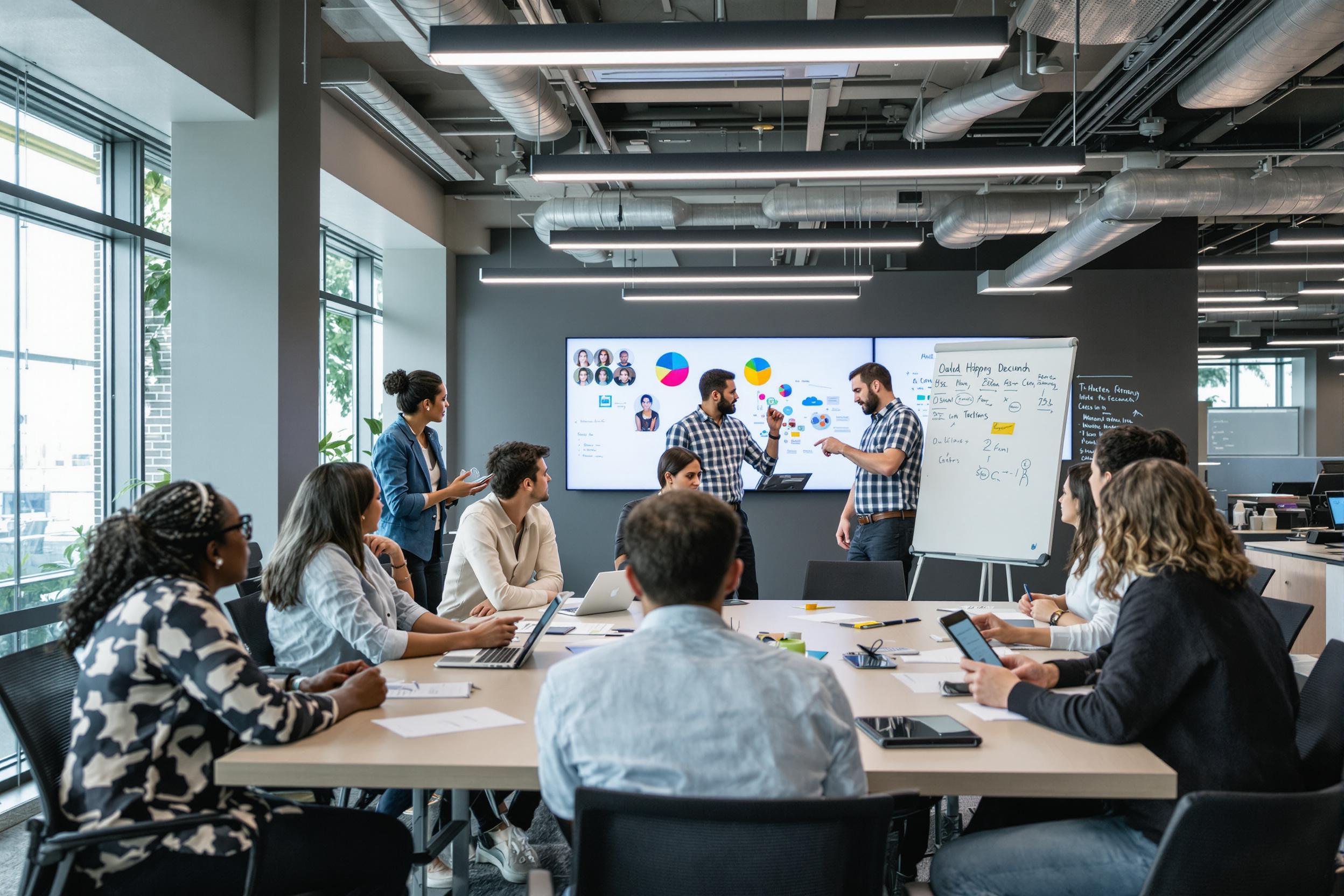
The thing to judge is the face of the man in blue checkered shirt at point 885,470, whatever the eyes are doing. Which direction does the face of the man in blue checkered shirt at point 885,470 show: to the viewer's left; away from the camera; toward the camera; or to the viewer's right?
to the viewer's left

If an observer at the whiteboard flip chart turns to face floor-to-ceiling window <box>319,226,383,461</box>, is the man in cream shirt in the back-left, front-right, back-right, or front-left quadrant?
front-left

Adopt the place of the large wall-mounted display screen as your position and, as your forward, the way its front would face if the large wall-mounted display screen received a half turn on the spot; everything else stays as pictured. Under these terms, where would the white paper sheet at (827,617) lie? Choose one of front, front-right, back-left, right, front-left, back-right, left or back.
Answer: back

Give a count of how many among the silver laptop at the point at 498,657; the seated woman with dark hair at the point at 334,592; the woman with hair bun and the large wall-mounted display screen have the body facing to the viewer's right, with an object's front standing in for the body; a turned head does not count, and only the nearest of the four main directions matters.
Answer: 2

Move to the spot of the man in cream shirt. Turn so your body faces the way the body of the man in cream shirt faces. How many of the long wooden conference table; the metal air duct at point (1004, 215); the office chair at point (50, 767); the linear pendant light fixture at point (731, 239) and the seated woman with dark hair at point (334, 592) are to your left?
2

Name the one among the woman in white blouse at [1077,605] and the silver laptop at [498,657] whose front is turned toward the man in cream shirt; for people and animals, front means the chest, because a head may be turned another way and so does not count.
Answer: the woman in white blouse

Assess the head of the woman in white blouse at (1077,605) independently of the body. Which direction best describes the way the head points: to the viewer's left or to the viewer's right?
to the viewer's left

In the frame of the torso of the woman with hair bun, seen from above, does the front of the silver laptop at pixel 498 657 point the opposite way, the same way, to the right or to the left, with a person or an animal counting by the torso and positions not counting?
the opposite way

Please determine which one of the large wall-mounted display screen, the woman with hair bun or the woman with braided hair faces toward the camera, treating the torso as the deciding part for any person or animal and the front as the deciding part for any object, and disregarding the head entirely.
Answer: the large wall-mounted display screen

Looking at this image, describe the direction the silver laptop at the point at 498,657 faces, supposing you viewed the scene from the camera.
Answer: facing to the left of the viewer

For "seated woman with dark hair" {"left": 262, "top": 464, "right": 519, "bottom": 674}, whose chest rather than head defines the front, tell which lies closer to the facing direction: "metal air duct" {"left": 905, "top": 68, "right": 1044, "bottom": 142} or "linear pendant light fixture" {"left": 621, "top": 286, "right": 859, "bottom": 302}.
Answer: the metal air duct

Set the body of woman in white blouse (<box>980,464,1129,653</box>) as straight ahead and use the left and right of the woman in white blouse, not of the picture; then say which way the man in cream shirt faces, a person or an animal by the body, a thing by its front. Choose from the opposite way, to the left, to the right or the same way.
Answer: the opposite way

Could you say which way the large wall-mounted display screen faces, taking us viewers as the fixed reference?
facing the viewer

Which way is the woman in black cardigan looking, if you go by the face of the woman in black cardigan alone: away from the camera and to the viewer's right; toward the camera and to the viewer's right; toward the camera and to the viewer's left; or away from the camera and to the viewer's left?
away from the camera and to the viewer's left

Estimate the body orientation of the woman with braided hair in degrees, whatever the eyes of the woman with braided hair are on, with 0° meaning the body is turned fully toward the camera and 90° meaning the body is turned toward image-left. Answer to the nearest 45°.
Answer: approximately 270°
